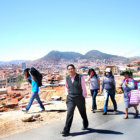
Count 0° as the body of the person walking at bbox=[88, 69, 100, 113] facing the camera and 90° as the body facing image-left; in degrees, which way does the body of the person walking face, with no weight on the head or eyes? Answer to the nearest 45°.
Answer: approximately 45°

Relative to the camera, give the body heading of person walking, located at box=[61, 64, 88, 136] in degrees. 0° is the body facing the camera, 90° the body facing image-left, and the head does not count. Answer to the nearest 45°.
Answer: approximately 45°

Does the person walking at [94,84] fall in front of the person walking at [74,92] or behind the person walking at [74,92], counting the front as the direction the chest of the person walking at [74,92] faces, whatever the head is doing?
behind
